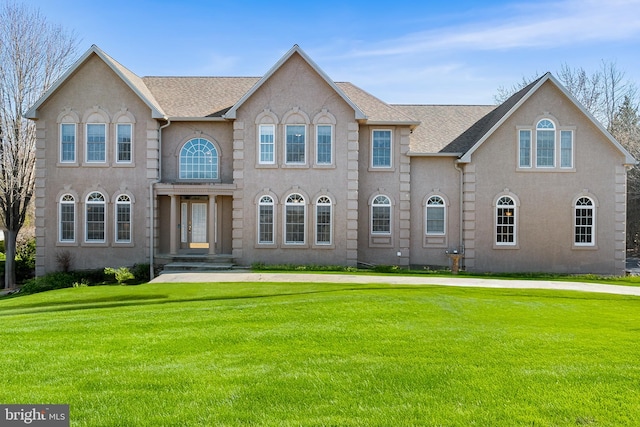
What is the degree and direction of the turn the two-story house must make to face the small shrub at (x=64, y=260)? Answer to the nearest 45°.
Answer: approximately 90° to its right

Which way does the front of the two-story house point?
toward the camera

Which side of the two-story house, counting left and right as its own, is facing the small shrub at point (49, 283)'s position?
right

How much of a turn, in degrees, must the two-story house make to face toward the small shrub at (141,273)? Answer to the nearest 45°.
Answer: approximately 90° to its right
